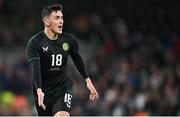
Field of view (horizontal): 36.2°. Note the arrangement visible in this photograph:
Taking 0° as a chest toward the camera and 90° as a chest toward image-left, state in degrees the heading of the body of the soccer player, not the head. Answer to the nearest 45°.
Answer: approximately 315°
